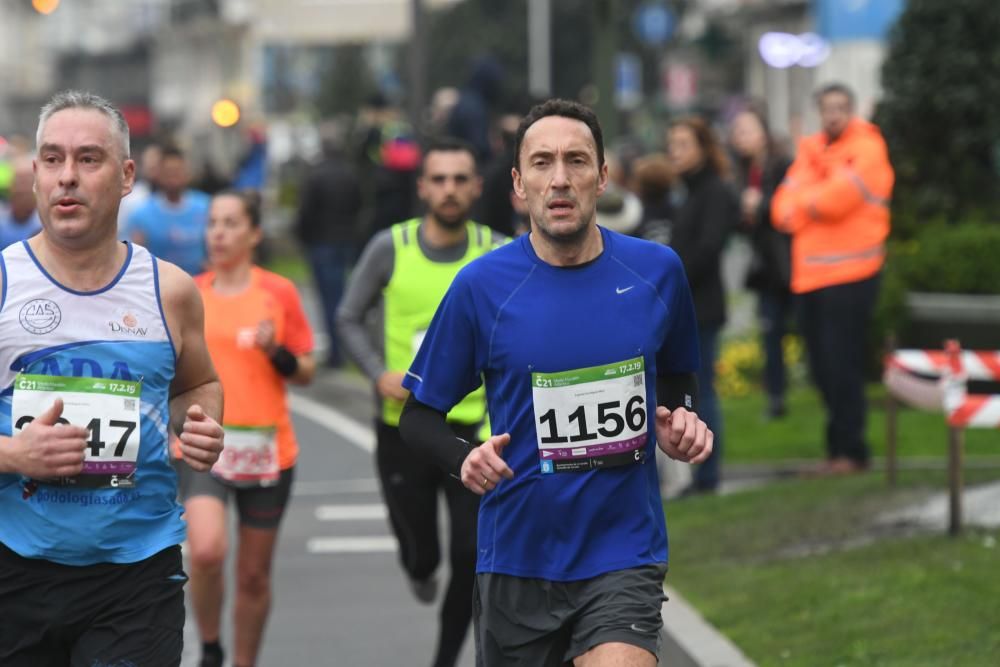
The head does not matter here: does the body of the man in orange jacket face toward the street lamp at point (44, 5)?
no

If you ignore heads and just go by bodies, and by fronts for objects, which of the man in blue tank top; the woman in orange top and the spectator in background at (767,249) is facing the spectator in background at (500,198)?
the spectator in background at (767,249)

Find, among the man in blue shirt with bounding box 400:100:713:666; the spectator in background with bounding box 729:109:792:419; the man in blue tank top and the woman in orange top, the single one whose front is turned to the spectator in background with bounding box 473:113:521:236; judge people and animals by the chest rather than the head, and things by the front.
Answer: the spectator in background with bounding box 729:109:792:419

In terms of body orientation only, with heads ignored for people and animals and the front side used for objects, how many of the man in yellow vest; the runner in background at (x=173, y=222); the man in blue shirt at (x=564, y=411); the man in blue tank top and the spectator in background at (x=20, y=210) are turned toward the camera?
5

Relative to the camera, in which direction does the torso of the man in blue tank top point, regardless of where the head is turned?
toward the camera

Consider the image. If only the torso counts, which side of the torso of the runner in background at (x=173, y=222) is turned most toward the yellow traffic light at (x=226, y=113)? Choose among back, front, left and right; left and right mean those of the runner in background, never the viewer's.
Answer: back

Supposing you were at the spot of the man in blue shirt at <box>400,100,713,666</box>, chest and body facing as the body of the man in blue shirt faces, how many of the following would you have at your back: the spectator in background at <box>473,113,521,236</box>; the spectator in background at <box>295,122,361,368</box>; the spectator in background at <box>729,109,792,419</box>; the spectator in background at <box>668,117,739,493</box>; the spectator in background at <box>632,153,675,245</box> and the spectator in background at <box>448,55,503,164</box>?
6

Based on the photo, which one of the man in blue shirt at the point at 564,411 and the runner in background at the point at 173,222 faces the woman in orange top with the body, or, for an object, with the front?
the runner in background

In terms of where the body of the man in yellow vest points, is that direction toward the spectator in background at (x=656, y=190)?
no

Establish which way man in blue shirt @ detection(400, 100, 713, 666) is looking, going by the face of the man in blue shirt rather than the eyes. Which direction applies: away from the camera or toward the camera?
toward the camera

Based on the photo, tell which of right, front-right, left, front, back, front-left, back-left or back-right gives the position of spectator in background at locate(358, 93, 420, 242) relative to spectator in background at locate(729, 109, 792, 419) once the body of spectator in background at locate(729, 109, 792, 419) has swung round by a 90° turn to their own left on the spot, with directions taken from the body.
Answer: back

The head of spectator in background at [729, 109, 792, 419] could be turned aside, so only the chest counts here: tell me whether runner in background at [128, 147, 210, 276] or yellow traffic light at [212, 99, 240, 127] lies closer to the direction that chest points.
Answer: the runner in background

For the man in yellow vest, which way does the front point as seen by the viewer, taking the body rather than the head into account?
toward the camera

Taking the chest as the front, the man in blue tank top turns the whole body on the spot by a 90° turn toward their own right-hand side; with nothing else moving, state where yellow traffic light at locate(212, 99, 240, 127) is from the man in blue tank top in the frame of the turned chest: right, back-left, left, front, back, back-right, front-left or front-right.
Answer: right

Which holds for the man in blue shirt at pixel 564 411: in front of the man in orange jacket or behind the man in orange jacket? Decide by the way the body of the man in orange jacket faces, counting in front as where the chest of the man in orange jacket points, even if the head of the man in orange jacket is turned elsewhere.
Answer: in front

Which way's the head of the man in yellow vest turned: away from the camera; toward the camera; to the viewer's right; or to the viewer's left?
toward the camera

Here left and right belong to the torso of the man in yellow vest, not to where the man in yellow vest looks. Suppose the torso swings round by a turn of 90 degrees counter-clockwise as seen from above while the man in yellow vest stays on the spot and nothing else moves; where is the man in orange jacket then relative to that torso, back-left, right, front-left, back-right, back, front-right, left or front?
front-left

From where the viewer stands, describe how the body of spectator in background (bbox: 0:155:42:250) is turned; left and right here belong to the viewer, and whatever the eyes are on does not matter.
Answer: facing the viewer

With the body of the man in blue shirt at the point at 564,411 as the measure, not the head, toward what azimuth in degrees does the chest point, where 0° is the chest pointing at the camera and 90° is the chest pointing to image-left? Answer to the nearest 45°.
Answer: approximately 0°
